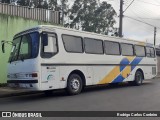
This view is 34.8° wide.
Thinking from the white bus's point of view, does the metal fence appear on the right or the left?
on its right

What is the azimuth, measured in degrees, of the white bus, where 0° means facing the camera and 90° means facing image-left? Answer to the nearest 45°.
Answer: approximately 45°
